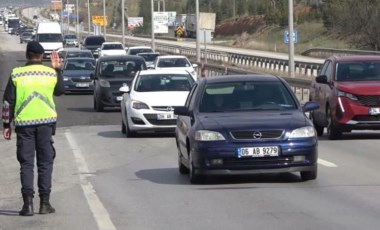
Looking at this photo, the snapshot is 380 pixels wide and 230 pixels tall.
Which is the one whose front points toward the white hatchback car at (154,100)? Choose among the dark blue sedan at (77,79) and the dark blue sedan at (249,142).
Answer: the dark blue sedan at (77,79)

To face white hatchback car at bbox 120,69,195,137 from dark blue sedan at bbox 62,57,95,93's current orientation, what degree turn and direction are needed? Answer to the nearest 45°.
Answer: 0° — it already faces it

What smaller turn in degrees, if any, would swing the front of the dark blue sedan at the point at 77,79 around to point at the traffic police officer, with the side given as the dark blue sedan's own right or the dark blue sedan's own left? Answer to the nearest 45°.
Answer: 0° — it already faces them
